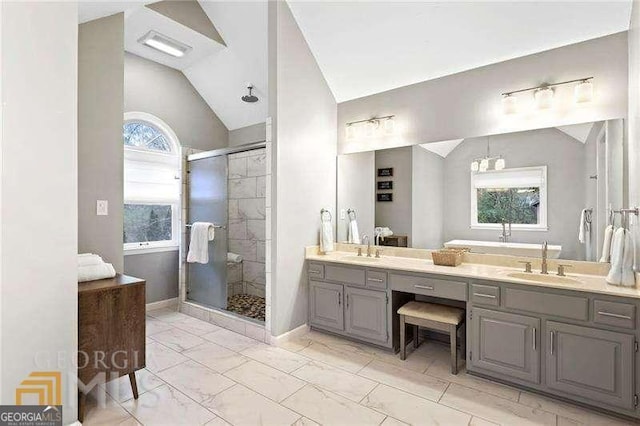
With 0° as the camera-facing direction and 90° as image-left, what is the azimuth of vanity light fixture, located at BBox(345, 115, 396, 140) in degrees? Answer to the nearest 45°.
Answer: approximately 45°

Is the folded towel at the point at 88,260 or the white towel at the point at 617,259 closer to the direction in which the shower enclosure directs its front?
the folded towel

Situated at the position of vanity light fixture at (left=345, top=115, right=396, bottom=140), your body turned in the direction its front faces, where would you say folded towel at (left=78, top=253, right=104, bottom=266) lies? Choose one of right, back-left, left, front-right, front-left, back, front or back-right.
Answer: front

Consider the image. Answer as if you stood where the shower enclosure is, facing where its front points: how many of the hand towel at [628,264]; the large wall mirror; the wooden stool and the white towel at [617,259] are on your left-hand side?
4

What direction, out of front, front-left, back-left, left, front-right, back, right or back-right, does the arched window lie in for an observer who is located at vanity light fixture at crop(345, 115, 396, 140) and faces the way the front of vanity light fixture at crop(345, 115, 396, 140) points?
front-right

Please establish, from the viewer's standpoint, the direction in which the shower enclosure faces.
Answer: facing the viewer and to the left of the viewer

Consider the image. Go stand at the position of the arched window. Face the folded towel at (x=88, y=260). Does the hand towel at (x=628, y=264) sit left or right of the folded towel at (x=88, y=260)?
left

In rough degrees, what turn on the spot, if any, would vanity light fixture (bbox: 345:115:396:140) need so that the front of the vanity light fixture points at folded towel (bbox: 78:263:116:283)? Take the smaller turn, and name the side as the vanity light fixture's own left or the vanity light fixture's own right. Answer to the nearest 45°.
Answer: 0° — it already faces it

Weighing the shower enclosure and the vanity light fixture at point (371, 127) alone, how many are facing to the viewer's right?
0

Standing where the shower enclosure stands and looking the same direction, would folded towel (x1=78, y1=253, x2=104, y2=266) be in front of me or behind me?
in front

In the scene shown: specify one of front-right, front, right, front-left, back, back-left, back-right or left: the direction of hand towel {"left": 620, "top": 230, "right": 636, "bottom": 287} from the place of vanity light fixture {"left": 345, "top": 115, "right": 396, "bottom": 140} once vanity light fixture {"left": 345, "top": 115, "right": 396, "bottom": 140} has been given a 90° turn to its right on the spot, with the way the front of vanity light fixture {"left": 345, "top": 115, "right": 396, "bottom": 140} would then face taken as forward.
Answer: back

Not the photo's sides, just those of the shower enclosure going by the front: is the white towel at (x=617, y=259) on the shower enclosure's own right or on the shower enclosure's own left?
on the shower enclosure's own left
